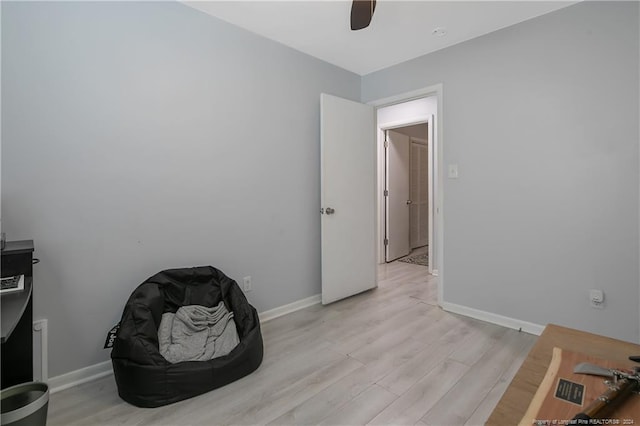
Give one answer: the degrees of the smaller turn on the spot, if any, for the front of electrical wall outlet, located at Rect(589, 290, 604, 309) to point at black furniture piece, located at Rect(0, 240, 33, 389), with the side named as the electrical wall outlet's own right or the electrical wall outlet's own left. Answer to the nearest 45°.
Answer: approximately 45° to the electrical wall outlet's own right

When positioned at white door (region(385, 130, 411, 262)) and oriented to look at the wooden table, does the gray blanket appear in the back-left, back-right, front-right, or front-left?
front-right

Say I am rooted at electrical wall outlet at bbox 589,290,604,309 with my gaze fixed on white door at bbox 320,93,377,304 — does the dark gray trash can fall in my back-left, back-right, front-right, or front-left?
front-left

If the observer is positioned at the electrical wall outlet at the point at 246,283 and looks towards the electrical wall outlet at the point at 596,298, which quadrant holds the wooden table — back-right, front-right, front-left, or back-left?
front-right

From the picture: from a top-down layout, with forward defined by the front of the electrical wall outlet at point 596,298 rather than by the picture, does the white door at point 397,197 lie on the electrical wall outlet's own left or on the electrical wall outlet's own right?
on the electrical wall outlet's own right

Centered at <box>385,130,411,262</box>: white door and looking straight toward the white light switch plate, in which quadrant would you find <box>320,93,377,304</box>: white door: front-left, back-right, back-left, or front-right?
front-right

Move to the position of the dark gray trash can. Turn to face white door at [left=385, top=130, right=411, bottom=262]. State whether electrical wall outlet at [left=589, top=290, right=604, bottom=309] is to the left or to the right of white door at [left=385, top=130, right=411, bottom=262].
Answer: right

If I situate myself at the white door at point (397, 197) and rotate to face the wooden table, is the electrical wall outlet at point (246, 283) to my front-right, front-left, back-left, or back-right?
front-right

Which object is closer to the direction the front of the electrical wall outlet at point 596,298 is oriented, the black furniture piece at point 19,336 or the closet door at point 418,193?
the black furniture piece

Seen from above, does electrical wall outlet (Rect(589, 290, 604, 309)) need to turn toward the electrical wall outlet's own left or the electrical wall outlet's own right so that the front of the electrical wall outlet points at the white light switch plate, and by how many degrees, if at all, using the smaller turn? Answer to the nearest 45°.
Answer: approximately 90° to the electrical wall outlet's own right

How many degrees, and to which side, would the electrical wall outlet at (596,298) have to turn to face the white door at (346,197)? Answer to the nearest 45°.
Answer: approximately 90° to its right
